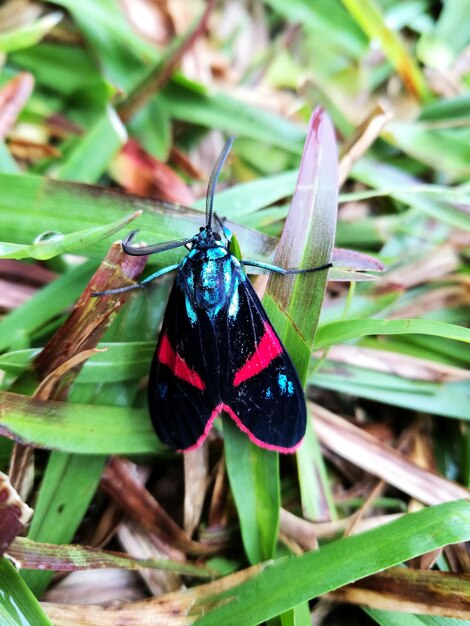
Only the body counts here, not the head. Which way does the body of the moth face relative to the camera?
away from the camera
